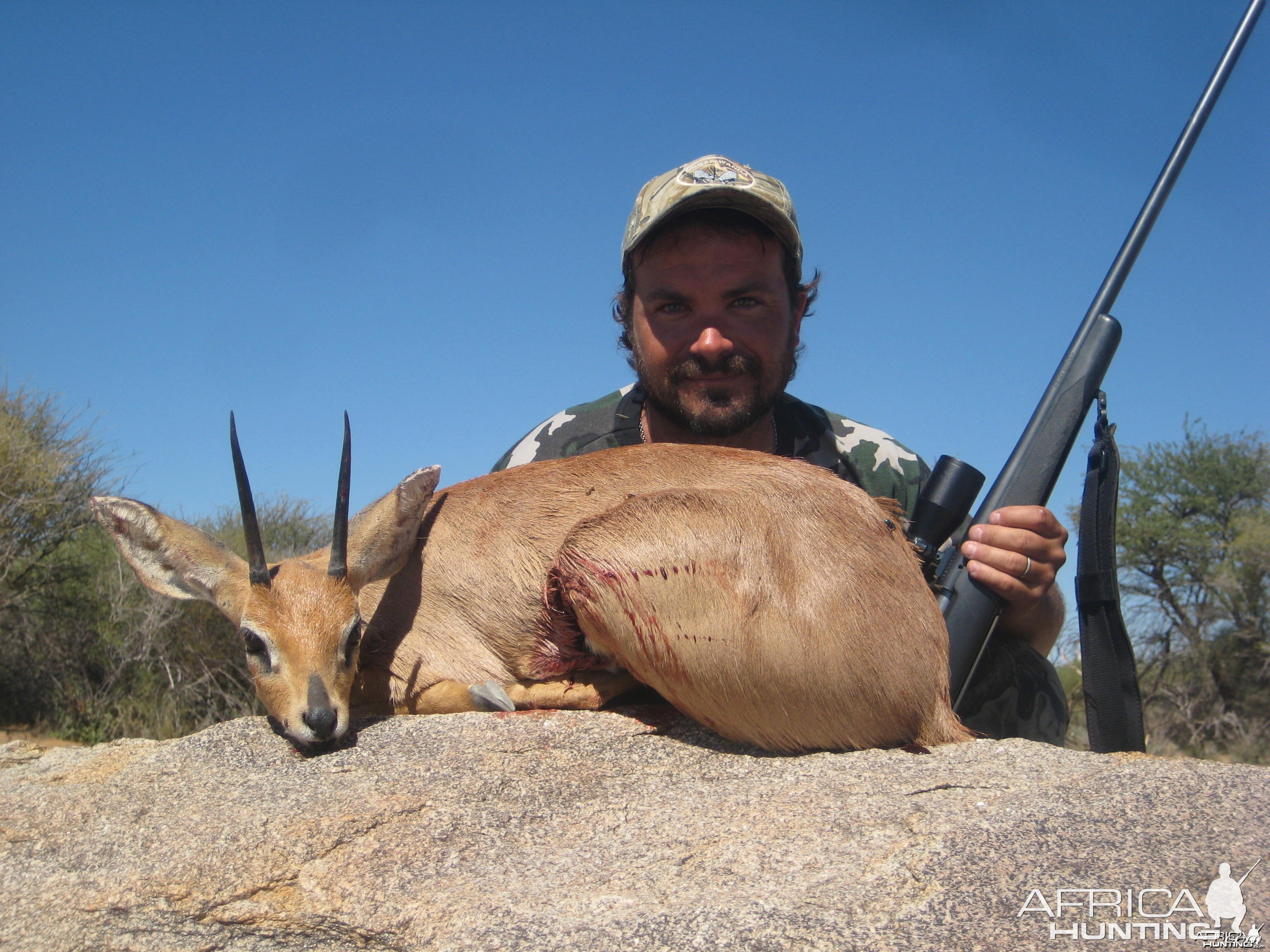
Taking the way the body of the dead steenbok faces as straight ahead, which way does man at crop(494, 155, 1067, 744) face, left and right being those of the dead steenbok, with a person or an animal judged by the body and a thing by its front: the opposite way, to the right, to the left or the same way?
to the left

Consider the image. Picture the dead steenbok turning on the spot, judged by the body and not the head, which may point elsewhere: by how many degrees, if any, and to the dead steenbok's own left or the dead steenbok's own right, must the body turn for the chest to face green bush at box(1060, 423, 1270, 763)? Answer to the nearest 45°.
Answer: approximately 135° to the dead steenbok's own right

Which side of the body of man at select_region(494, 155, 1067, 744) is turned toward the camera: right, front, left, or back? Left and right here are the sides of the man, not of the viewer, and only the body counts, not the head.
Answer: front

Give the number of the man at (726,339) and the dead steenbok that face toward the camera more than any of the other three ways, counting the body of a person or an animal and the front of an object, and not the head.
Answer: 1

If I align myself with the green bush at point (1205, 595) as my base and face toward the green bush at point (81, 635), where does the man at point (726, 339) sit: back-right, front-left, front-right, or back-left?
front-left

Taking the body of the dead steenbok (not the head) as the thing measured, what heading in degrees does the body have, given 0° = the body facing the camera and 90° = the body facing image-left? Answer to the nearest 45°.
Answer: approximately 90°

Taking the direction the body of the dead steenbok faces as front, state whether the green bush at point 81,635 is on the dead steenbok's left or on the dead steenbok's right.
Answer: on the dead steenbok's right

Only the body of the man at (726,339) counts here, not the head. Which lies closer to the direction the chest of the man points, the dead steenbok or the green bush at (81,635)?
the dead steenbok

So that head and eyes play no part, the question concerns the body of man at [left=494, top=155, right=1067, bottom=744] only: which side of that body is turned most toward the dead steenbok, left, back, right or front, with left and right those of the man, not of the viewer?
front
